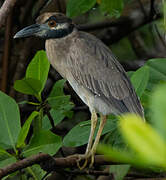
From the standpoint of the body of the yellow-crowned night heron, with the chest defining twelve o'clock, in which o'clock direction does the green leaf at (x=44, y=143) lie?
The green leaf is roughly at 10 o'clock from the yellow-crowned night heron.

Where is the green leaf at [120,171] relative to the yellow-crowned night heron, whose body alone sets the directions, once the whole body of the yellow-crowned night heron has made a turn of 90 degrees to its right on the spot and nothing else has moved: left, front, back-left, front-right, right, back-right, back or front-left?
right

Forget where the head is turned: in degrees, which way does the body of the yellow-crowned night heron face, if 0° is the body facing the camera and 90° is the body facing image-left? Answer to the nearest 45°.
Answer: approximately 90°
